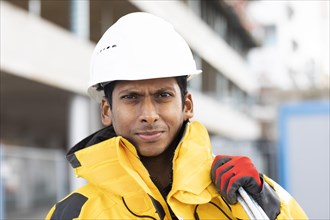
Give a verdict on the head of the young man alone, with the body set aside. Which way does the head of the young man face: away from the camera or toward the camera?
toward the camera

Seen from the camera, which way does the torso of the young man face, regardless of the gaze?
toward the camera

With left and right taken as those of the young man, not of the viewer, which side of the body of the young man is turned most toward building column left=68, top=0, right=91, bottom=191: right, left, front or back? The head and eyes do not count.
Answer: back
